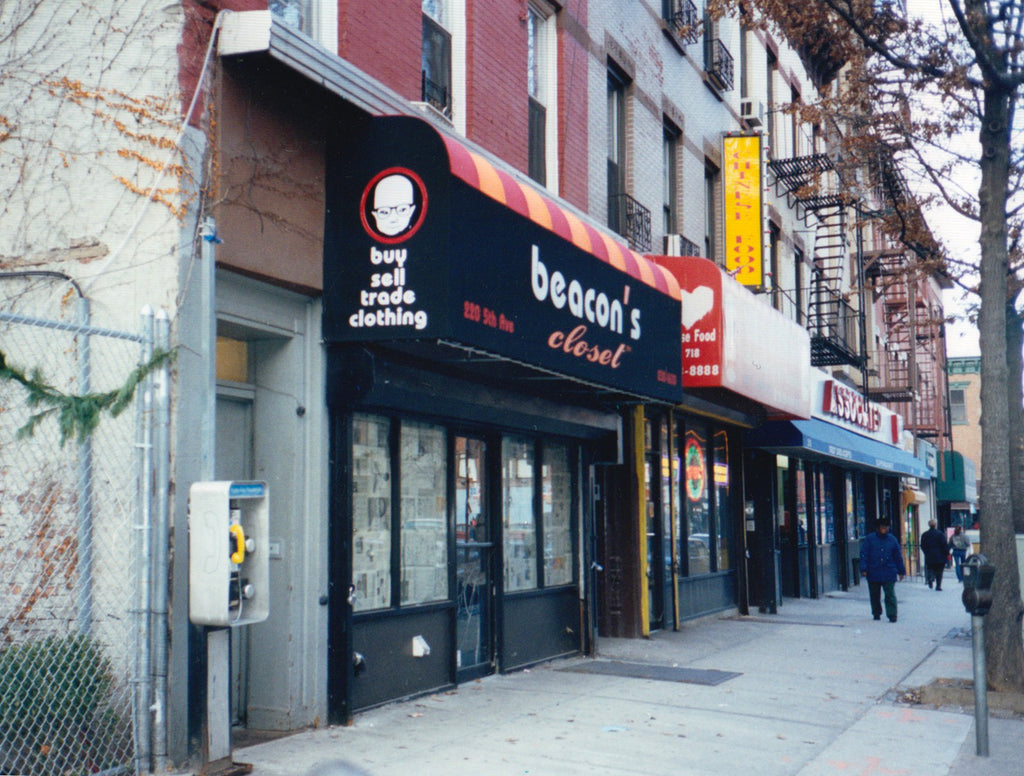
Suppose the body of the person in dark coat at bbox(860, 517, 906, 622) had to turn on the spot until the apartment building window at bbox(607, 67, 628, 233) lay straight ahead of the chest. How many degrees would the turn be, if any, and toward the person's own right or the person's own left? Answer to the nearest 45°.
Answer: approximately 45° to the person's own right

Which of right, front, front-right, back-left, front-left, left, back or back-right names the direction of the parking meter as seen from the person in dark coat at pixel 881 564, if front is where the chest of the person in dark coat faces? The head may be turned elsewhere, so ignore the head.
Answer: front

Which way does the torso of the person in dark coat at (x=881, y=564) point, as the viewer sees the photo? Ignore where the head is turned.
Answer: toward the camera

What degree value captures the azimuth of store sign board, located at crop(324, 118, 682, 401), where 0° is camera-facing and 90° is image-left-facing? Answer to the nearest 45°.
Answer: approximately 315°

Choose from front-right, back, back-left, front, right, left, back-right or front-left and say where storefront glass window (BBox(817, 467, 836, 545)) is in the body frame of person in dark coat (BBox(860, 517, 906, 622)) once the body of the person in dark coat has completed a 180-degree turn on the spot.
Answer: front

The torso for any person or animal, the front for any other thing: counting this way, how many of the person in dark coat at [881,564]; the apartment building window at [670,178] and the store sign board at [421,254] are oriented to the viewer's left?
0

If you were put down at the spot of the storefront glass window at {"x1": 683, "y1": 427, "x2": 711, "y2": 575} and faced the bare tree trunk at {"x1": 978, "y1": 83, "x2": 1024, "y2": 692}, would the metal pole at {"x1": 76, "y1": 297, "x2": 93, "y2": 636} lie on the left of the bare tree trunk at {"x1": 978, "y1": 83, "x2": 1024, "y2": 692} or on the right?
right

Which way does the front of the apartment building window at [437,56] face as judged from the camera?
facing the viewer and to the right of the viewer
